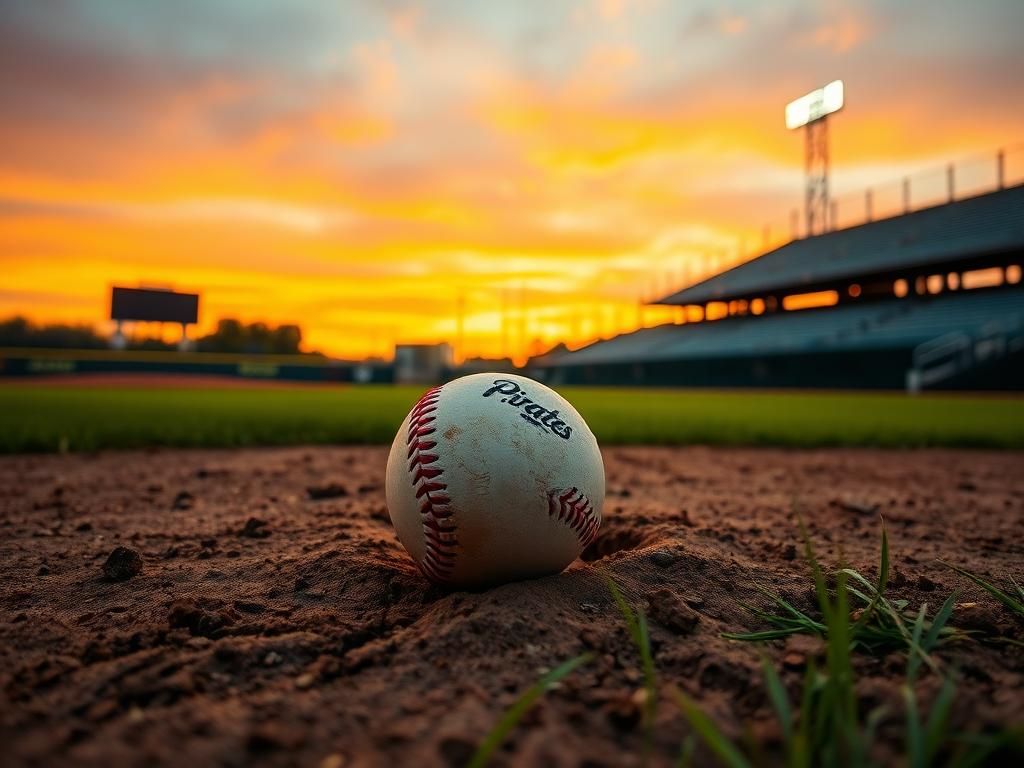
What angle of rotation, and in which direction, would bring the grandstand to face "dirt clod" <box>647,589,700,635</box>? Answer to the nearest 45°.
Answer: approximately 45° to its left

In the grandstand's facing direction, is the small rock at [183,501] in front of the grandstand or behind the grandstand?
in front

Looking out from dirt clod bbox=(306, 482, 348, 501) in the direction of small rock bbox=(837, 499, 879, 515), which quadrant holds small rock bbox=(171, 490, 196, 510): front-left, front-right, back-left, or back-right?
back-right

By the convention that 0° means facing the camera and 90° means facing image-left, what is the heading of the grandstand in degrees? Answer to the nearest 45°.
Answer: approximately 45°

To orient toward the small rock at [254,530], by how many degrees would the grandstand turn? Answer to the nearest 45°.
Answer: approximately 45° to its left

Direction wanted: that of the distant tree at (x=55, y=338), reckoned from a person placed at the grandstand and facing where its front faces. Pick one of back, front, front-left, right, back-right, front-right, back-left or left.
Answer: front-right

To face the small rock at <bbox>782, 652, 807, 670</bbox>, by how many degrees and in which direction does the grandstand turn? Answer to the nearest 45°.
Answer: approximately 45° to its left

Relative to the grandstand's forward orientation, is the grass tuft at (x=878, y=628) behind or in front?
in front

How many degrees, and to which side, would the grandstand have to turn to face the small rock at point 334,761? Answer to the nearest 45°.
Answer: approximately 45° to its left
